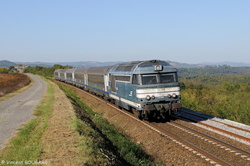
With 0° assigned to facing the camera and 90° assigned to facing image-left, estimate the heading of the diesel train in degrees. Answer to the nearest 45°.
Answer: approximately 315°

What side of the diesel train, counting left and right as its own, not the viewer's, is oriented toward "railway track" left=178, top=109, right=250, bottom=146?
front
